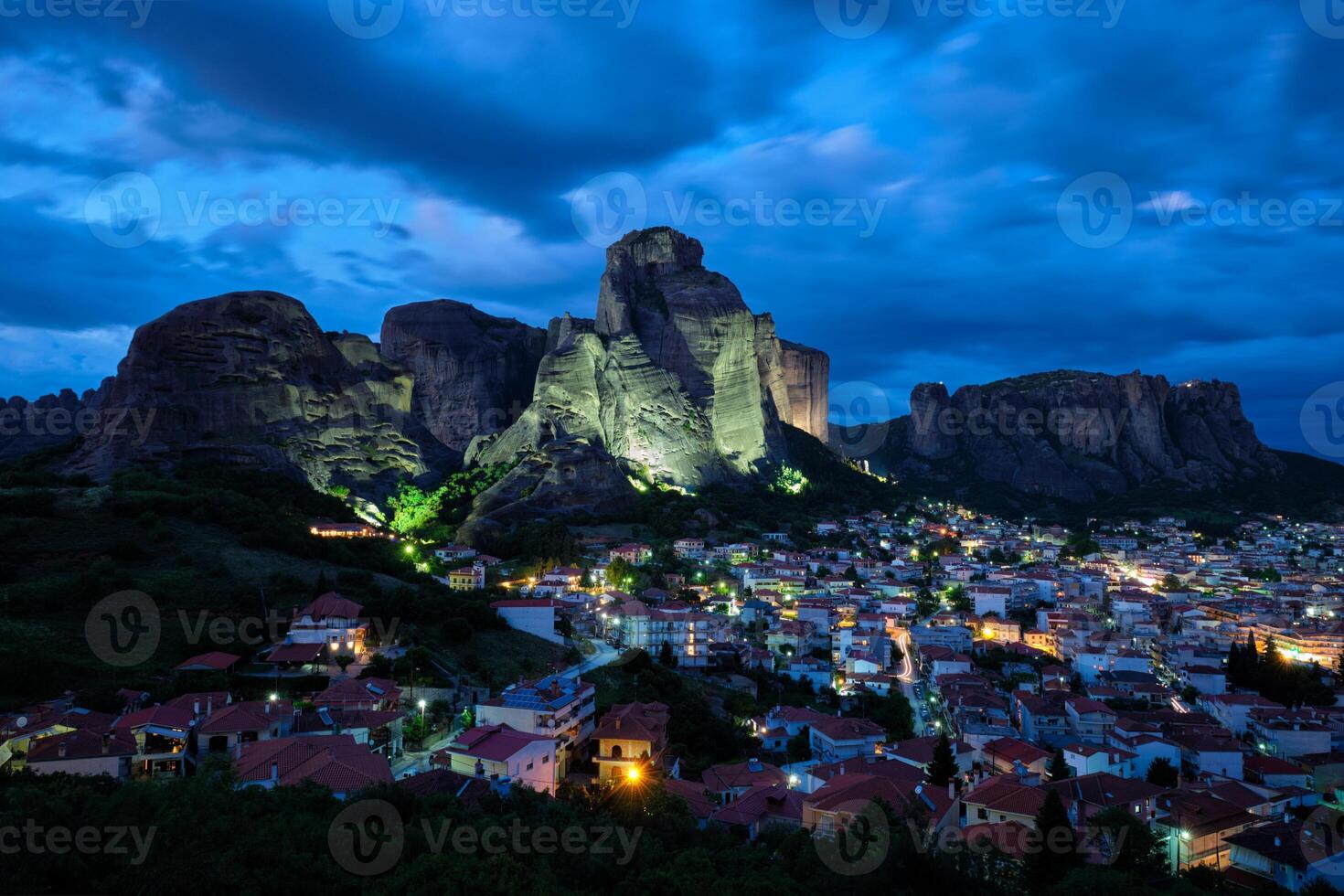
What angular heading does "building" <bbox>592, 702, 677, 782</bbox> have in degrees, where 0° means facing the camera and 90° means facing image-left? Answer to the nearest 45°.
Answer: approximately 0°

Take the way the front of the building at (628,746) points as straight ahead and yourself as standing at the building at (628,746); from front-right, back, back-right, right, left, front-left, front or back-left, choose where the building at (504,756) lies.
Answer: front-right

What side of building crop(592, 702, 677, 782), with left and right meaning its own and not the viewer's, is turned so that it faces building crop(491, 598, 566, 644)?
back

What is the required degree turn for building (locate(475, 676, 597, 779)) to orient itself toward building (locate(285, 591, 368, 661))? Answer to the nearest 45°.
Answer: approximately 180°

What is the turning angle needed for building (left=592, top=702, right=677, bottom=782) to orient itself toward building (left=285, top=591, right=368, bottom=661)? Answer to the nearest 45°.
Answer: approximately 135° to its right

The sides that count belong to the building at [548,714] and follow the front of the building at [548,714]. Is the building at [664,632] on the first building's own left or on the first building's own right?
on the first building's own left

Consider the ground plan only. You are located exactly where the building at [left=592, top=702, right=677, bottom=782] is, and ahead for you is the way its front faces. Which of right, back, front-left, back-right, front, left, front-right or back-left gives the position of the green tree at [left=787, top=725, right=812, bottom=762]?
back-left

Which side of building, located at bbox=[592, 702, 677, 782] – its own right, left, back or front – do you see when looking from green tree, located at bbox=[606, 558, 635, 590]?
back

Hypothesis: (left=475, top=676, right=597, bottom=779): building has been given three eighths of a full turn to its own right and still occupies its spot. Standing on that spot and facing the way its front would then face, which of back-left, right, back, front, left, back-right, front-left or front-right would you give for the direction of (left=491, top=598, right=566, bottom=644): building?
right
